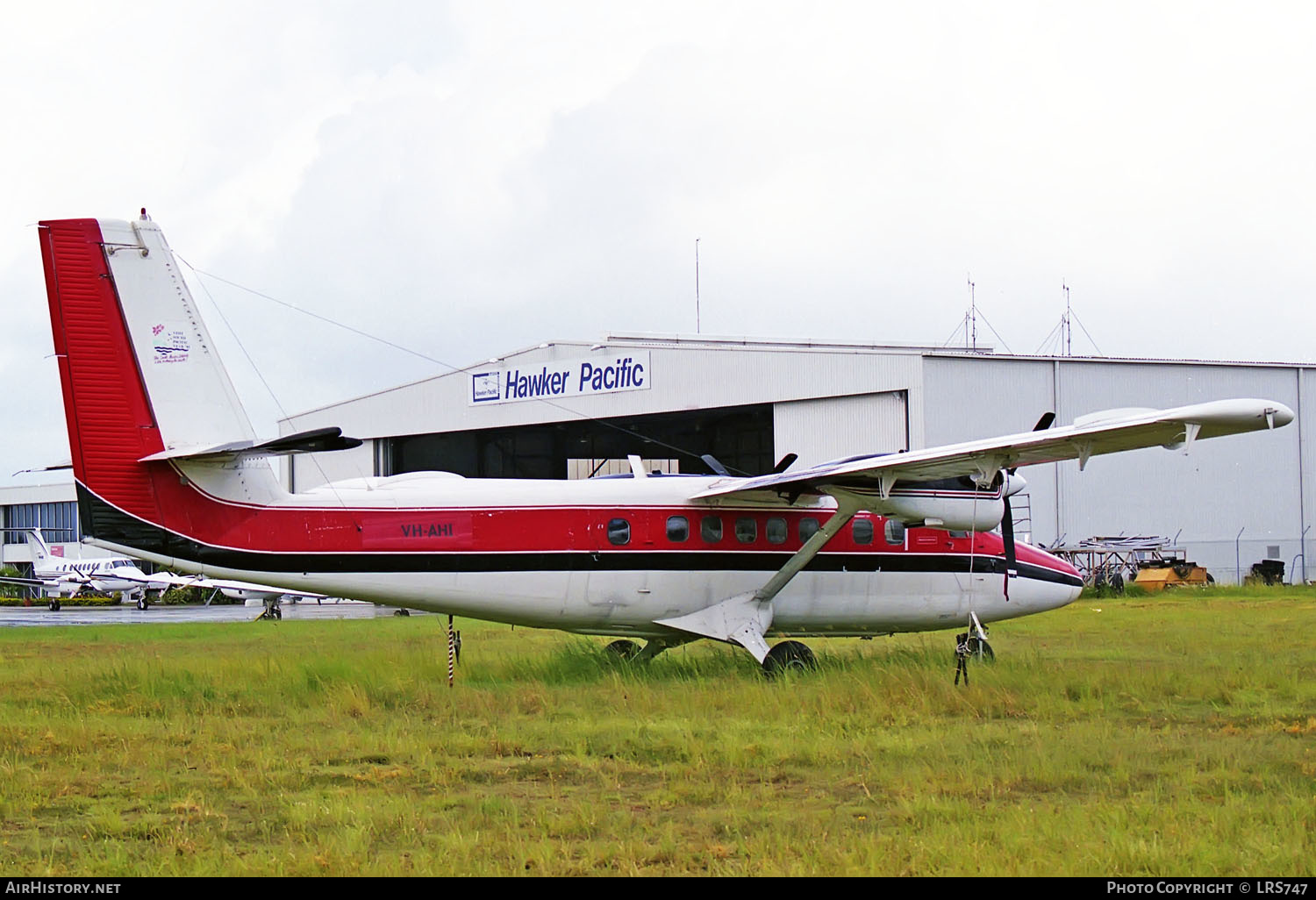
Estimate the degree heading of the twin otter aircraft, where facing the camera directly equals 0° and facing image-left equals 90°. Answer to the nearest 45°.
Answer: approximately 225°

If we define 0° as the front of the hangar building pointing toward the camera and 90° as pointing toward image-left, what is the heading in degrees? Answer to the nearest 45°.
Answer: approximately 45°

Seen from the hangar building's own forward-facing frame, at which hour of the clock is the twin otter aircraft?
The twin otter aircraft is roughly at 11 o'clock from the hangar building.

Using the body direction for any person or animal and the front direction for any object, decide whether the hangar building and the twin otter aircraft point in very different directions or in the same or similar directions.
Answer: very different directions
